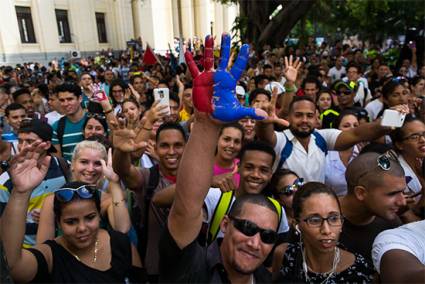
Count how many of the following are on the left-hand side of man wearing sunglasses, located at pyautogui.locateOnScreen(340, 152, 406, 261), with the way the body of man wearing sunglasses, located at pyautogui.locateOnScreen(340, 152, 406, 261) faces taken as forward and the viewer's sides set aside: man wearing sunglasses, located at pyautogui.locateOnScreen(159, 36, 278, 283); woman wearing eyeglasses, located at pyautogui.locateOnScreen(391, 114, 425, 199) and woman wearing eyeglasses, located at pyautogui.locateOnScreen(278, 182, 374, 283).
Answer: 1

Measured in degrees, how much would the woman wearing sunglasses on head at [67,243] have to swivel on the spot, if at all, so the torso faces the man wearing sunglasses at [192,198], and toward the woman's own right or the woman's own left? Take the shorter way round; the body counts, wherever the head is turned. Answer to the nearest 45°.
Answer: approximately 45° to the woman's own left

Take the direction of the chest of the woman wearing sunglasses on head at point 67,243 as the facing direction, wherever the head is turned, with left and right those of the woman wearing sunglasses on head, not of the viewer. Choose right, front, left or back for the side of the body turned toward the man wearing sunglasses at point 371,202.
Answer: left

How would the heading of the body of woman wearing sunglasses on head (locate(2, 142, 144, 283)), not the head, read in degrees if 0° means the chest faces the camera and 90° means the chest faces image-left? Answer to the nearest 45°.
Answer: approximately 0°

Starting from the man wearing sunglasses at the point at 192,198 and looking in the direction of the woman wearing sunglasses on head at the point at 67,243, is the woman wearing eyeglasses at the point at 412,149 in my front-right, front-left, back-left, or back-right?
back-right

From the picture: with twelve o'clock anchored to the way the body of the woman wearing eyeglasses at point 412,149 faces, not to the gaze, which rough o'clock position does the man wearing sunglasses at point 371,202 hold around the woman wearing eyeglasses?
The man wearing sunglasses is roughly at 2 o'clock from the woman wearing eyeglasses.

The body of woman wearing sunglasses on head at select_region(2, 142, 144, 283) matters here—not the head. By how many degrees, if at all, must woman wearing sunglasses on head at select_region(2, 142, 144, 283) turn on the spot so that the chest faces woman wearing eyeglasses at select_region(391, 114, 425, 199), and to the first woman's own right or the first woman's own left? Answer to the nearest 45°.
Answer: approximately 90° to the first woman's own left

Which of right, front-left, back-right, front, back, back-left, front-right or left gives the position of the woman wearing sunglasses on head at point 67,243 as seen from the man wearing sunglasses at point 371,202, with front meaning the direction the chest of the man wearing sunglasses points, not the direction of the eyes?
back-right

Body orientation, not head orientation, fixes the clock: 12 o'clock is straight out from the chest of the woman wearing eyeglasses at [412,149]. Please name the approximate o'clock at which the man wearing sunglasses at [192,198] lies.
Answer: The man wearing sunglasses is roughly at 2 o'clock from the woman wearing eyeglasses.
